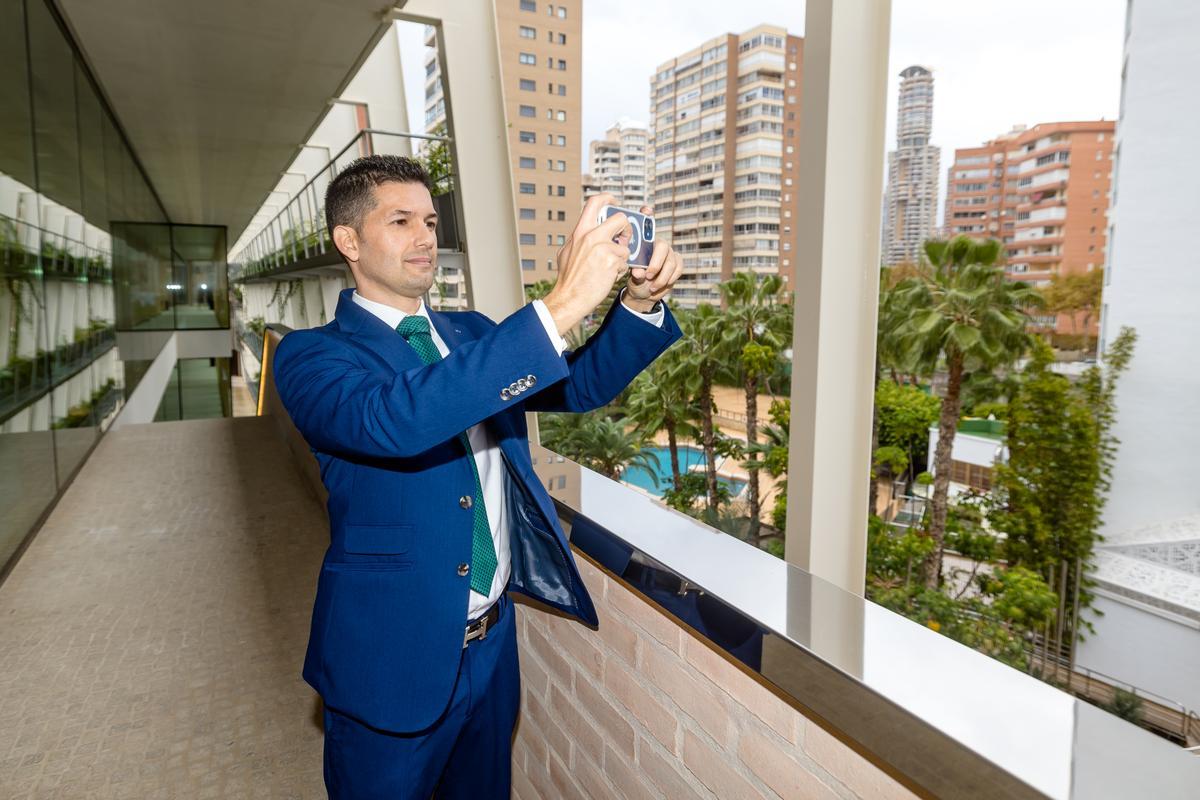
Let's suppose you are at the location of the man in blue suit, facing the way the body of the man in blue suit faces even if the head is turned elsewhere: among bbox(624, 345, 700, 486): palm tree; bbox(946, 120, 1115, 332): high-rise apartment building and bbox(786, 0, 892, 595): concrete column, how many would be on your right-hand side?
0

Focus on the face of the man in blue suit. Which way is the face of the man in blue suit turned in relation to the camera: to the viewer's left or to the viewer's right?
to the viewer's right

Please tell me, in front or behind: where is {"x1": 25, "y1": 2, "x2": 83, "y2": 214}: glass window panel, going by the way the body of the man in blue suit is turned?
behind

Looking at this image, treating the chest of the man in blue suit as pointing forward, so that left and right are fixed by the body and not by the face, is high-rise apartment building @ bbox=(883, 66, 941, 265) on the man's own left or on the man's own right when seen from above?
on the man's own left

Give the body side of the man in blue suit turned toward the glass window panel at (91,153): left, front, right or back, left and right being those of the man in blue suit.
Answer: back

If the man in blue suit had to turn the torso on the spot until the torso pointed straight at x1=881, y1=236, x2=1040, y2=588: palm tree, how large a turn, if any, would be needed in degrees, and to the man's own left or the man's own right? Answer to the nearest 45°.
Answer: approximately 90° to the man's own left

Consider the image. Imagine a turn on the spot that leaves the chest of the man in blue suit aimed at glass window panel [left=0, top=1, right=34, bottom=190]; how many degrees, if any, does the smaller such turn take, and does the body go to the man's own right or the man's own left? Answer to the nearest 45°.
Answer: approximately 180°

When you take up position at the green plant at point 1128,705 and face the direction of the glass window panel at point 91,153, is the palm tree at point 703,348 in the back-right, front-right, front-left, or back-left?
front-right

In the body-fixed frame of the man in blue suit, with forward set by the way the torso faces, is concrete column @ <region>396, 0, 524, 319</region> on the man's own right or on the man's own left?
on the man's own left

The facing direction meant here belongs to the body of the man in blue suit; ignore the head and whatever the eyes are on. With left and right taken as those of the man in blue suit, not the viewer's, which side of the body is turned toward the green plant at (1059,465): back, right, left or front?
left

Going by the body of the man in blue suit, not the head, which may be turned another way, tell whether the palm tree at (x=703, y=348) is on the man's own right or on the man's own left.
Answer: on the man's own left

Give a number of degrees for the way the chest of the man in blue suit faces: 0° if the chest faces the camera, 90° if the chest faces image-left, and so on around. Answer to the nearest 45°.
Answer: approximately 315°
